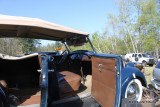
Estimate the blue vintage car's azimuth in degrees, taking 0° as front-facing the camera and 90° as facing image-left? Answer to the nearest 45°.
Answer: approximately 225°
